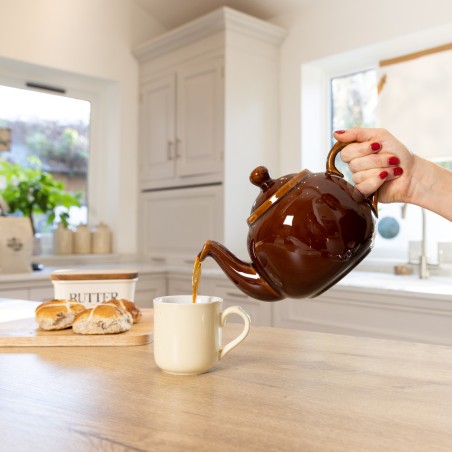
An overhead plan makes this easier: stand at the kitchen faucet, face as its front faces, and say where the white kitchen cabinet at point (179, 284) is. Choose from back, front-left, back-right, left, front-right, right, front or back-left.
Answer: front-right

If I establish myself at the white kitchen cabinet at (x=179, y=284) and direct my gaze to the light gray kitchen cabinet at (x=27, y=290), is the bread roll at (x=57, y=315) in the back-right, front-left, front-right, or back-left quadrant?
front-left

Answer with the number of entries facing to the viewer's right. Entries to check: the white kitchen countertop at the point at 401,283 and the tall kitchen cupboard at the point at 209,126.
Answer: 0

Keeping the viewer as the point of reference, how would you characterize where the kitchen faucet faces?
facing the viewer and to the left of the viewer

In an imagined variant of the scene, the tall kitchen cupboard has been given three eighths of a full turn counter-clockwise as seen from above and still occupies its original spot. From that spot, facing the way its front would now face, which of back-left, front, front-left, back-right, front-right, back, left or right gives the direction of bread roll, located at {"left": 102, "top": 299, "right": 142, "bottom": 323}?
right

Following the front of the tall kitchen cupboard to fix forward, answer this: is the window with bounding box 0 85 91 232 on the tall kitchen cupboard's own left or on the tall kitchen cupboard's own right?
on the tall kitchen cupboard's own right

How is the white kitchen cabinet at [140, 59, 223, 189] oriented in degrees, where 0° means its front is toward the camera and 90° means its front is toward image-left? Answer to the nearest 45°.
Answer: approximately 45°

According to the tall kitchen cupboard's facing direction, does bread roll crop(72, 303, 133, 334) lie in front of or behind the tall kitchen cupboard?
in front

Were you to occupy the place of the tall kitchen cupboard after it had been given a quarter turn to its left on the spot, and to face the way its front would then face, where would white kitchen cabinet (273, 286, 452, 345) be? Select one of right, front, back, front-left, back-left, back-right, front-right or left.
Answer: front

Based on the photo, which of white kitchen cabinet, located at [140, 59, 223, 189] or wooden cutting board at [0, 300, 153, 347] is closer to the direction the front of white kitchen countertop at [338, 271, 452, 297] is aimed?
the wooden cutting board
